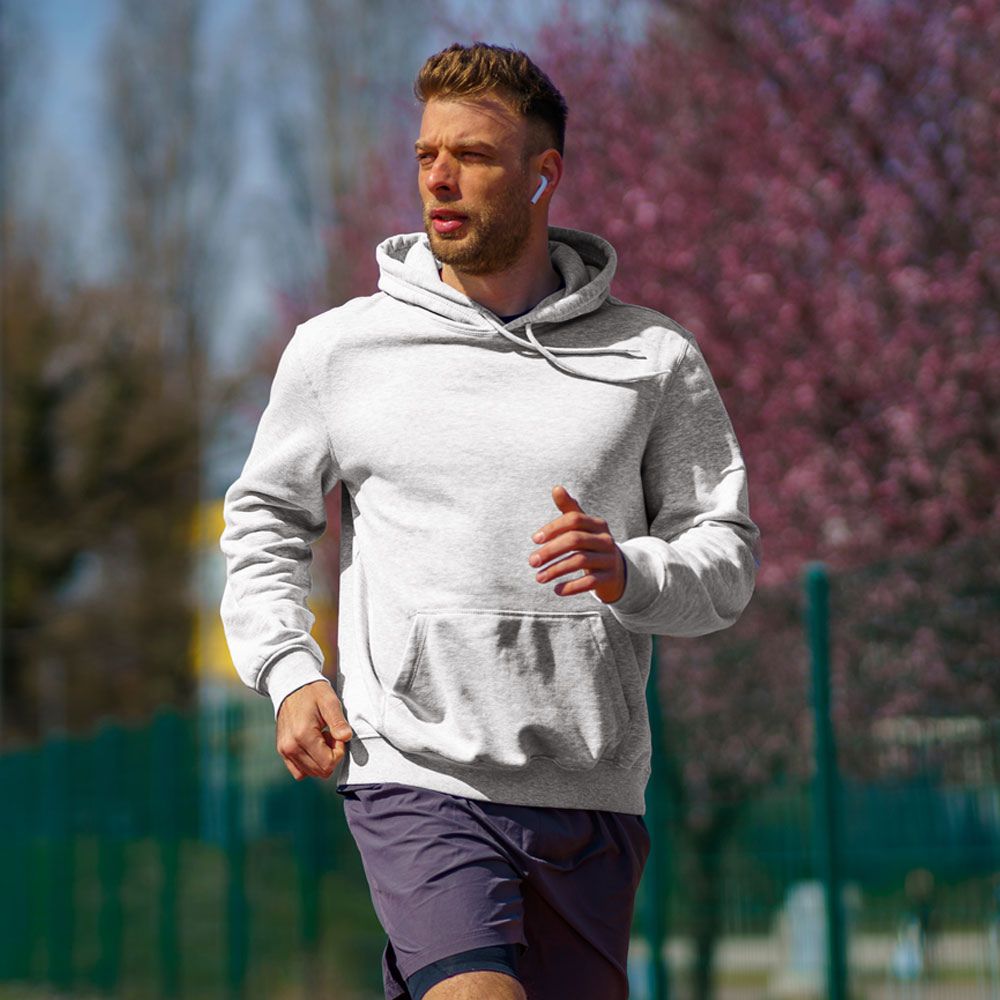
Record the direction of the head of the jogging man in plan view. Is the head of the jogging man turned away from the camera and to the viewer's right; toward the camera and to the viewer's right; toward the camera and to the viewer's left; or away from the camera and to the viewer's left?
toward the camera and to the viewer's left

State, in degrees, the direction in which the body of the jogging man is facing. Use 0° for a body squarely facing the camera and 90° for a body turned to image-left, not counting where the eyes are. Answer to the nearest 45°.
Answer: approximately 0°

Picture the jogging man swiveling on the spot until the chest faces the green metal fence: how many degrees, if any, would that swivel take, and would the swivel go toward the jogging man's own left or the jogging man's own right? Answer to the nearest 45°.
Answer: approximately 180°
